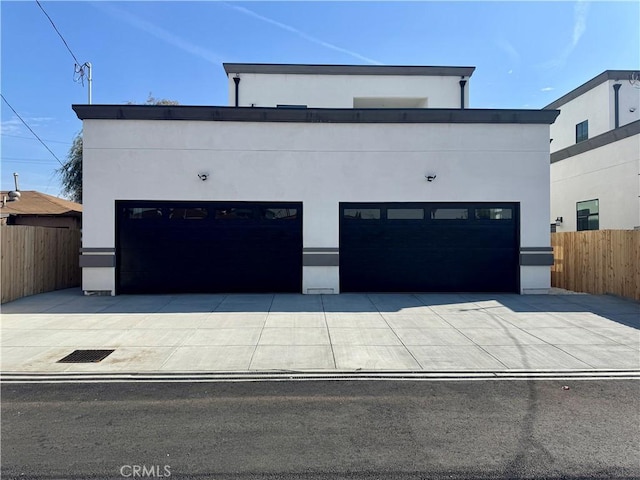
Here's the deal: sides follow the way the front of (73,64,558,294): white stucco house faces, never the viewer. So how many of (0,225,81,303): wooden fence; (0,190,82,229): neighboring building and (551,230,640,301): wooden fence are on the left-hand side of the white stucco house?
1

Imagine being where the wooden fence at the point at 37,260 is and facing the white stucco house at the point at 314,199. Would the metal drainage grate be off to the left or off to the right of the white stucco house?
right

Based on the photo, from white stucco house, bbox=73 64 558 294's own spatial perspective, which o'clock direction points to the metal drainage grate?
The metal drainage grate is roughly at 1 o'clock from the white stucco house.

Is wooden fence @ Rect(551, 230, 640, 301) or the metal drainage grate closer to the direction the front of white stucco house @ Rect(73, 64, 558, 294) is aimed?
the metal drainage grate

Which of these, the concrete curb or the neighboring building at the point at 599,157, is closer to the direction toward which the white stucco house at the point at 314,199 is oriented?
the concrete curb

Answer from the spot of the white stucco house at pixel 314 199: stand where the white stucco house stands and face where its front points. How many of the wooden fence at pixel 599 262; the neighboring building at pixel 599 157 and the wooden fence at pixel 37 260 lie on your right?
1

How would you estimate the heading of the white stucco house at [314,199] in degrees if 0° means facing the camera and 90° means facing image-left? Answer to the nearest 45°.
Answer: approximately 0°

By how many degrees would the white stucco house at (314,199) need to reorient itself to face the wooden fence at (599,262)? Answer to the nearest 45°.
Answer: approximately 90° to its left

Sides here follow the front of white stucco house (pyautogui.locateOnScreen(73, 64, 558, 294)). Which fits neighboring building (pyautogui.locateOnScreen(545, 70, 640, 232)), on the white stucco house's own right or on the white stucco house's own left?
on the white stucco house's own left

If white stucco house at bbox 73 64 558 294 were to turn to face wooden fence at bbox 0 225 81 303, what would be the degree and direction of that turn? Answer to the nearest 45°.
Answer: approximately 90° to its right

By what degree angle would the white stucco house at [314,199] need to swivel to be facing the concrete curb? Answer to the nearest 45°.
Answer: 0° — it already faces it
